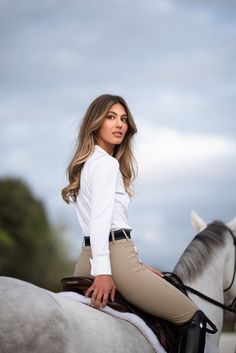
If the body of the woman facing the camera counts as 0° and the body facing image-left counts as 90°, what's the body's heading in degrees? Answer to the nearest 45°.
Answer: approximately 270°
